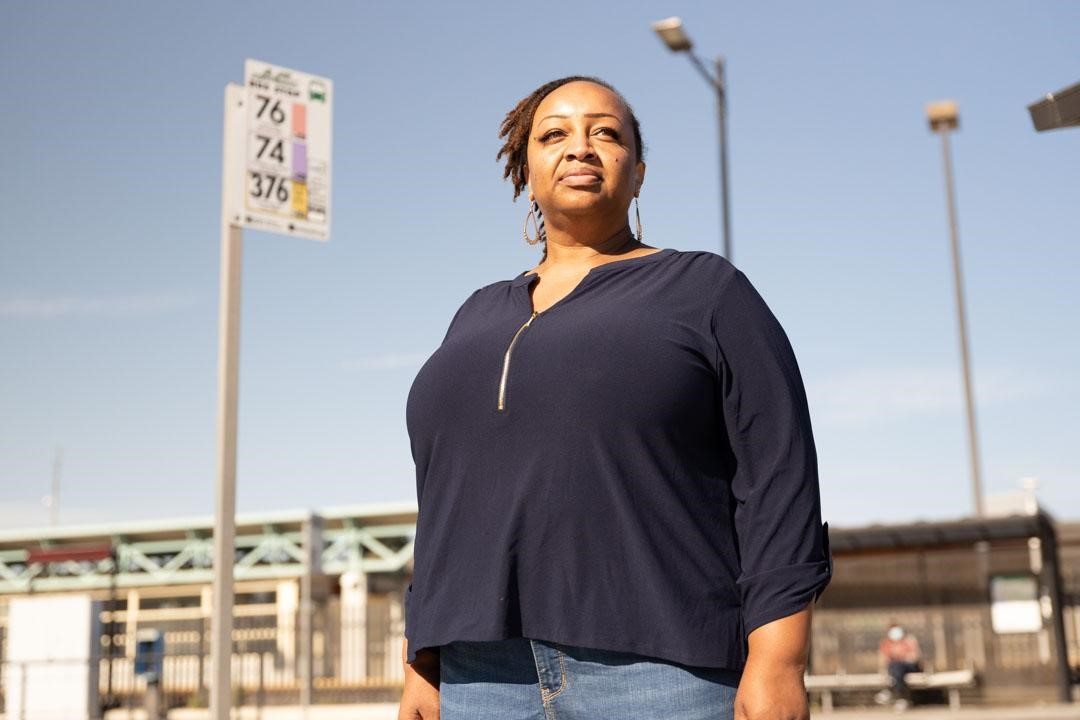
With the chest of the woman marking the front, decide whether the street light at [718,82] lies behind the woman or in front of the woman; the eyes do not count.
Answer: behind

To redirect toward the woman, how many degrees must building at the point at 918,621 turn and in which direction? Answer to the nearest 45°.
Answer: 0° — it already faces them

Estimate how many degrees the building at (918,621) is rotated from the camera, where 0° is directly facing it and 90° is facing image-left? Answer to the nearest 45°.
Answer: approximately 0°

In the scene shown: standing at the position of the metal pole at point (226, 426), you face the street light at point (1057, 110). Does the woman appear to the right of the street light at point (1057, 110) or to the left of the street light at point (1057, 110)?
right

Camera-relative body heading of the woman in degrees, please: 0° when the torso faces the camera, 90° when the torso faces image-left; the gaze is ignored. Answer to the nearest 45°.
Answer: approximately 45°

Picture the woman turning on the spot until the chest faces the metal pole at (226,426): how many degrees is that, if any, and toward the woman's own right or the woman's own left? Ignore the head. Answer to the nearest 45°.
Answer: approximately 90° to the woman's own right
